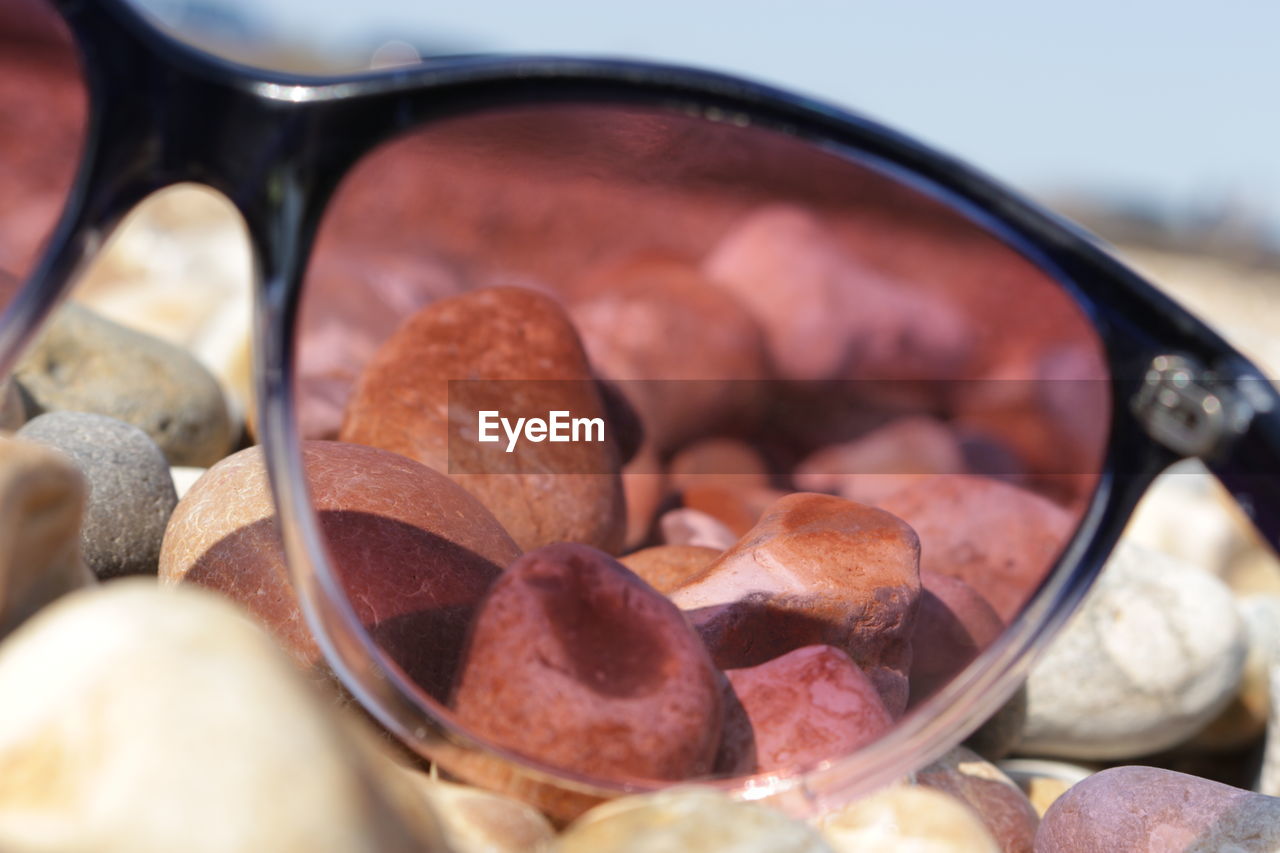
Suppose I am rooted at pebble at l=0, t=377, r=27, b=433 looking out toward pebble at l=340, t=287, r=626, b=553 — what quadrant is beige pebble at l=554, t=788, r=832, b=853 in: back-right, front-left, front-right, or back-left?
front-right

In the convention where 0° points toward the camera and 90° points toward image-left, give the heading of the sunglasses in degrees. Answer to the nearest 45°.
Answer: approximately 180°

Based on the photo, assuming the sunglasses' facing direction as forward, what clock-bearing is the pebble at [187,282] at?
The pebble is roughly at 11 o'clock from the sunglasses.
